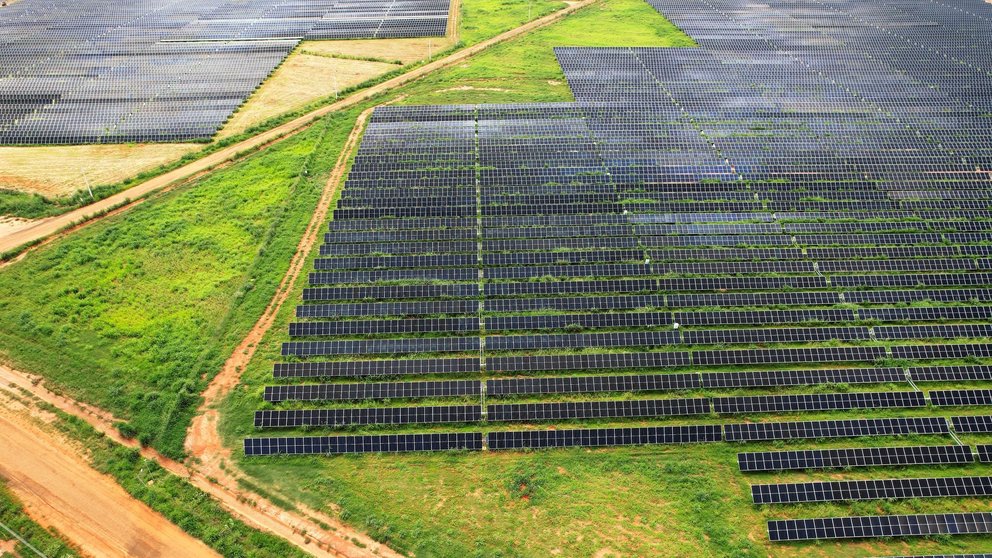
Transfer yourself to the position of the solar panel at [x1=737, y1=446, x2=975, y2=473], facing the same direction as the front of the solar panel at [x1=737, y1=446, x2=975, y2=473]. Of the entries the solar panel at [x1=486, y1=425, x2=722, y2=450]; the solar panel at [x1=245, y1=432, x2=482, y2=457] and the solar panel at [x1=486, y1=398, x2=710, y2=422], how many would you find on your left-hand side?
0

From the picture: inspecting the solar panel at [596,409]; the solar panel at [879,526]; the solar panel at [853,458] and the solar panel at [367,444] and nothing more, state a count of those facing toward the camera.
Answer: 4

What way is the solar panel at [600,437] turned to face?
toward the camera

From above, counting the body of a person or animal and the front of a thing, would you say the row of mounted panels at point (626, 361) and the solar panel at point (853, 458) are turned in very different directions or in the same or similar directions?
same or similar directions

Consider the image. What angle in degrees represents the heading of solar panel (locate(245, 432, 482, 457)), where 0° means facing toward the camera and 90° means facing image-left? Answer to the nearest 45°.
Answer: approximately 0°

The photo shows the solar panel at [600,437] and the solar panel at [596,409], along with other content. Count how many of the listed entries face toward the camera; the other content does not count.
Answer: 2

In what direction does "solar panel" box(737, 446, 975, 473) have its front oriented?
toward the camera

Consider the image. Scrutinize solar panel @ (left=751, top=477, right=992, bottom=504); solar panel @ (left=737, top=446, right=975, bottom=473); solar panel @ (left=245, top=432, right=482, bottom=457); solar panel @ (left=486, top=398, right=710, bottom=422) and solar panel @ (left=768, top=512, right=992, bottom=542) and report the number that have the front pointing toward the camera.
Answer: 5

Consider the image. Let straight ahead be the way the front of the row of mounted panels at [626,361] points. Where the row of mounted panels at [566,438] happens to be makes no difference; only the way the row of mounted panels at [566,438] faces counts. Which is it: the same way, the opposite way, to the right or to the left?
the same way

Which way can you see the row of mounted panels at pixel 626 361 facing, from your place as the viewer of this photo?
facing the viewer

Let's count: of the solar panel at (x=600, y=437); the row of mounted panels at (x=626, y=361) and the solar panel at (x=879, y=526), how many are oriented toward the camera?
3

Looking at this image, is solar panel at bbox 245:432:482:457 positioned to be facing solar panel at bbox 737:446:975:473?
no

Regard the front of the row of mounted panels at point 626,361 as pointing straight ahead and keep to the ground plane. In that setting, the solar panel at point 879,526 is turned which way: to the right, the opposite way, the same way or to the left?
the same way

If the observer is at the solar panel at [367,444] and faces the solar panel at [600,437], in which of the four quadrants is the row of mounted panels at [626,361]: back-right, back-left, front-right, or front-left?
front-left

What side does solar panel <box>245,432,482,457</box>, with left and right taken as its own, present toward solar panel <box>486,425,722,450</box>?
left

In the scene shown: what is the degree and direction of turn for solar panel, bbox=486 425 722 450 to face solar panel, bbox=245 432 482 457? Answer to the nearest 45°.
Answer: approximately 90° to its right

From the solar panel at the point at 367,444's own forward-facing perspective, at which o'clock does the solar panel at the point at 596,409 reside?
the solar panel at the point at 596,409 is roughly at 9 o'clock from the solar panel at the point at 367,444.
